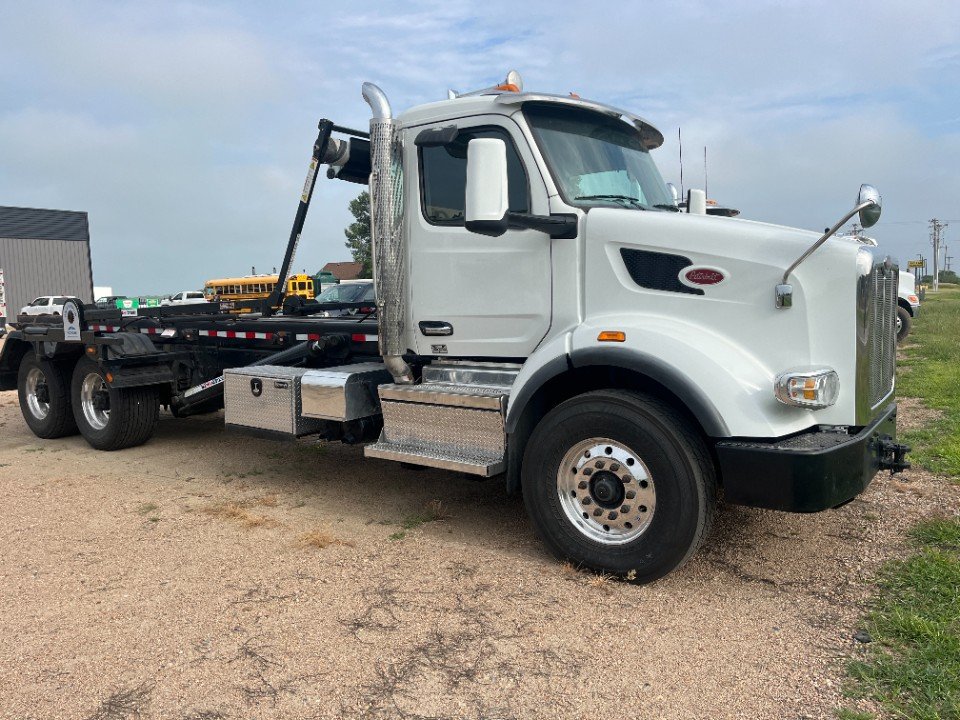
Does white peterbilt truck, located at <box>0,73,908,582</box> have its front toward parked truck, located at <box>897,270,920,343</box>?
no

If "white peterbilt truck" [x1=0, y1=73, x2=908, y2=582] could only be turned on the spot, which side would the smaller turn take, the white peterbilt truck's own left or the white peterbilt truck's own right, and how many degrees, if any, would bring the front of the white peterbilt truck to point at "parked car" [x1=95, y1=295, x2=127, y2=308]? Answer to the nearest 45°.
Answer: approximately 180°

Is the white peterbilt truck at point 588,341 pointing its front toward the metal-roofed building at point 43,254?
no

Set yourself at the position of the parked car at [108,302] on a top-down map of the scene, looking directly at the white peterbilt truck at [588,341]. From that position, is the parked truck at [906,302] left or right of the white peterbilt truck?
left
